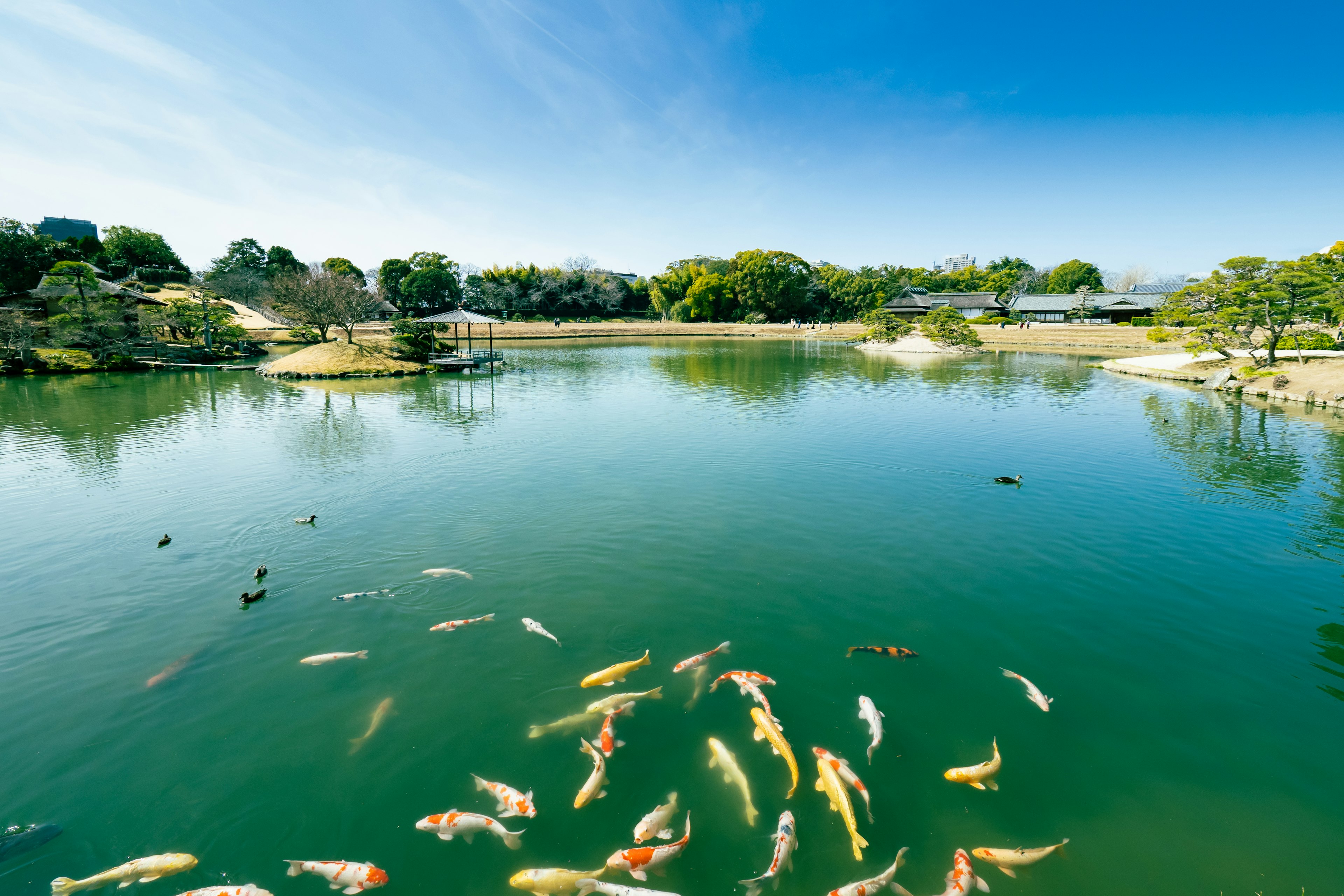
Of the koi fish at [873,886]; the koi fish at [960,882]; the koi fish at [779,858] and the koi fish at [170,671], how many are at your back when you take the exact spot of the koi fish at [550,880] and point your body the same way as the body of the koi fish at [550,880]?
3

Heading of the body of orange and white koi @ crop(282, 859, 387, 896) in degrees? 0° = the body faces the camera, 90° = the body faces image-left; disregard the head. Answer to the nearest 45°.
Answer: approximately 270°

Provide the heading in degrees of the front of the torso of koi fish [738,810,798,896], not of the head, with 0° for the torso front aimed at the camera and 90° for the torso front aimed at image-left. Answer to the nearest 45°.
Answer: approximately 180°

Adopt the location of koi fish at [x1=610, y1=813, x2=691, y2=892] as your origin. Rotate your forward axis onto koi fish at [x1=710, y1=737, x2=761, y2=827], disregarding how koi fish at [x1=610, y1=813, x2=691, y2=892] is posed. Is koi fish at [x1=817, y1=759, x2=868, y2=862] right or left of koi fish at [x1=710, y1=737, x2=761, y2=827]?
right

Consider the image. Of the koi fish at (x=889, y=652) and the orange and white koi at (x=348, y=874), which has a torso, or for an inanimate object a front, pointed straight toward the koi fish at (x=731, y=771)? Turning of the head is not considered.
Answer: the orange and white koi

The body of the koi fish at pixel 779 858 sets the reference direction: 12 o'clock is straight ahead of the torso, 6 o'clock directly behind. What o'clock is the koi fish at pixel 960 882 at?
the koi fish at pixel 960 882 is roughly at 3 o'clock from the koi fish at pixel 779 858.

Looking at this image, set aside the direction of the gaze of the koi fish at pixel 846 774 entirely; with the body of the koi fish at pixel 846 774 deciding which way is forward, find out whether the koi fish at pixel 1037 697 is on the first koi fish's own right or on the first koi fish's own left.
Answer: on the first koi fish's own right

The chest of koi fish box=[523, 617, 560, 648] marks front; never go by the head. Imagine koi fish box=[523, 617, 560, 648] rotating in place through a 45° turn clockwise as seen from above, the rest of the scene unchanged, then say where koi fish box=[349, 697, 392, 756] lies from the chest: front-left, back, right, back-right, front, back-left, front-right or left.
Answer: back-left

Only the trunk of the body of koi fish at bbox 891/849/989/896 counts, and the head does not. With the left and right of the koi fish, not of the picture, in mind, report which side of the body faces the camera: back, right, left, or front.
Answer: back

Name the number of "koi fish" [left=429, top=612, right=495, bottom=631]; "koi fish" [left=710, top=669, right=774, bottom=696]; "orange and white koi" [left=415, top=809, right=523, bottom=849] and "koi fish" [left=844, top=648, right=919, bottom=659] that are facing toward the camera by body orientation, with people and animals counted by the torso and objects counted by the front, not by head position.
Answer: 0
